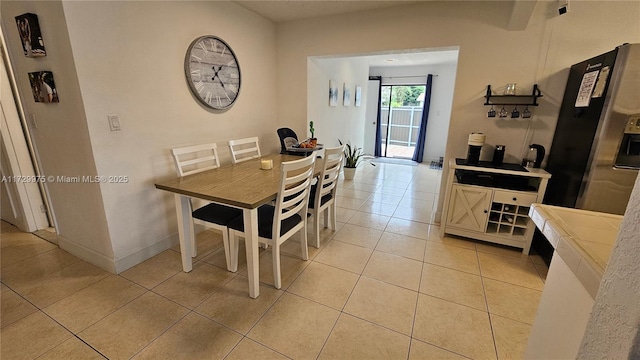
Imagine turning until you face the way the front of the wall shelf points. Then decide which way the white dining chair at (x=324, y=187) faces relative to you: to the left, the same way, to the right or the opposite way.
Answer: to the right

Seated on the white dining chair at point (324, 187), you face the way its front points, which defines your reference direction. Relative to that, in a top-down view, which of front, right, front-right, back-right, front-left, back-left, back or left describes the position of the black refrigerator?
back-right

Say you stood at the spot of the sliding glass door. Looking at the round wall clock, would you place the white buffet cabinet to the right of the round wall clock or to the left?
left

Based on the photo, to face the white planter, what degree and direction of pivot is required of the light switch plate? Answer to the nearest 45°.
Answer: approximately 45° to its left

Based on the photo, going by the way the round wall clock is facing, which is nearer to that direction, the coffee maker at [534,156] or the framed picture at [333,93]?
the coffee maker

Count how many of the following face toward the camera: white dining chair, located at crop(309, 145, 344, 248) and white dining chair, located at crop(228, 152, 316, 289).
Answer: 0

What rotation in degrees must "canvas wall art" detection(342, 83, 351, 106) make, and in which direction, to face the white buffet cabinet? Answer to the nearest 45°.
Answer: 0° — it already faces it

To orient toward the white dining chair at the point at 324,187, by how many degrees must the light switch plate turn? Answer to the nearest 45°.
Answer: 0° — it already faces it

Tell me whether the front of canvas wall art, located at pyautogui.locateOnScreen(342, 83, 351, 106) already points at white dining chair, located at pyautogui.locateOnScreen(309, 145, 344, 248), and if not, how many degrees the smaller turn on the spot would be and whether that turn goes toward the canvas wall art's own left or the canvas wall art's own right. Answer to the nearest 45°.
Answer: approximately 45° to the canvas wall art's own right

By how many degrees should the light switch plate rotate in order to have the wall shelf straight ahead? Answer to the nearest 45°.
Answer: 0° — it already faces it

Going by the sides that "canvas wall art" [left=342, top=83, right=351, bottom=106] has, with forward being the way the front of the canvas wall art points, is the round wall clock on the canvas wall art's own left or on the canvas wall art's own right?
on the canvas wall art's own right

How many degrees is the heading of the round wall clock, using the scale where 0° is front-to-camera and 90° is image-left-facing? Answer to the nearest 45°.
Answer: approximately 315°

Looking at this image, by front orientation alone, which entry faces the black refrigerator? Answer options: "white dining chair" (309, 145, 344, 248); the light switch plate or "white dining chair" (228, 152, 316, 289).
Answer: the light switch plate
